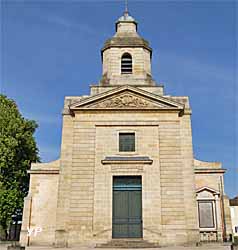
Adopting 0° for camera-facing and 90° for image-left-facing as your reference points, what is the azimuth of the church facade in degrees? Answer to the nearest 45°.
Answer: approximately 0°

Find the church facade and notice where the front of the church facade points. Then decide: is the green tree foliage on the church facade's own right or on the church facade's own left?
on the church facade's own right
